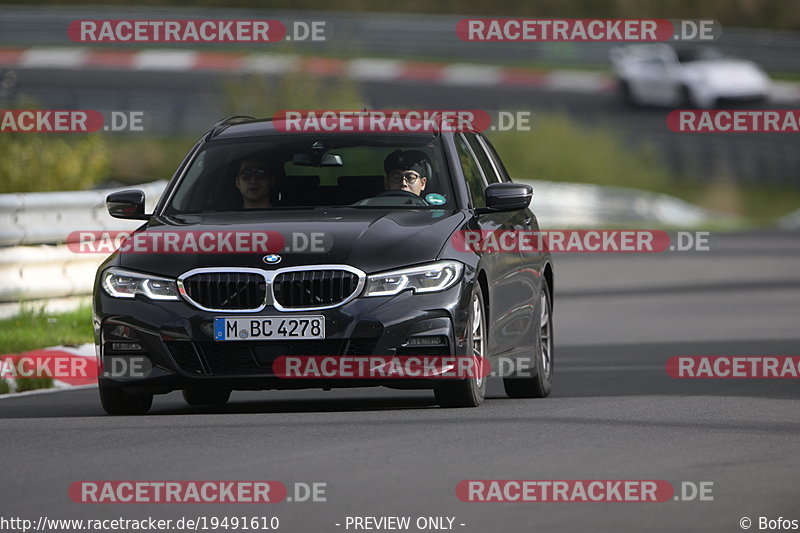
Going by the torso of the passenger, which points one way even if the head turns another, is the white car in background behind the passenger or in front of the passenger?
behind

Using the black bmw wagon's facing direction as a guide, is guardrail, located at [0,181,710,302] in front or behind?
behind

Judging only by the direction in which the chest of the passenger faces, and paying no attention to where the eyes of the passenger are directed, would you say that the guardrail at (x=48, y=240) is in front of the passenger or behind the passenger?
behind

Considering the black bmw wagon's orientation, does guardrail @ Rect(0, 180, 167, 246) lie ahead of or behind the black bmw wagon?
behind

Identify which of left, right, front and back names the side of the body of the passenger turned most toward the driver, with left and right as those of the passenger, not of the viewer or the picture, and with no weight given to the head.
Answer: left

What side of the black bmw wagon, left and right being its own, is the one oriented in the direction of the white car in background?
back

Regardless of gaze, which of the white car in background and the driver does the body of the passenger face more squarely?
the driver

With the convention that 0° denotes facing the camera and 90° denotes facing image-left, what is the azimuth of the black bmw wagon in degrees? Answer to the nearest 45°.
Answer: approximately 0°
